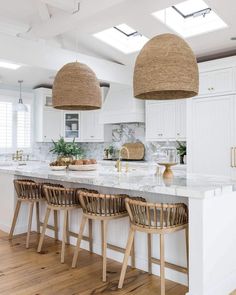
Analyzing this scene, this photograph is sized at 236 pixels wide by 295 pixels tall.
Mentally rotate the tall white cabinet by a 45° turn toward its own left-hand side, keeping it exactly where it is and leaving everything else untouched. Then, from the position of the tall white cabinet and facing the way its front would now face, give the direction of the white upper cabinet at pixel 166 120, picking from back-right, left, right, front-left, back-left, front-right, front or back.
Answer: back-right

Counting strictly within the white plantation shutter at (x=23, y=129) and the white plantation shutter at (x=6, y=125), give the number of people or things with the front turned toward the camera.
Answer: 2

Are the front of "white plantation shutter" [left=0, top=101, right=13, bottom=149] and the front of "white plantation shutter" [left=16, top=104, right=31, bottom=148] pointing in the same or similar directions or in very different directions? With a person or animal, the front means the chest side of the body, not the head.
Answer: same or similar directions

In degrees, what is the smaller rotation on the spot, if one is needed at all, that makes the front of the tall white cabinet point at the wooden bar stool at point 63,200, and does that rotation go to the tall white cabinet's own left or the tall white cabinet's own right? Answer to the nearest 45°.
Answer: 0° — it already faces it

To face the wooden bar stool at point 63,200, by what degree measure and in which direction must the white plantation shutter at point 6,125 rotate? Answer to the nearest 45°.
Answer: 0° — it already faces it

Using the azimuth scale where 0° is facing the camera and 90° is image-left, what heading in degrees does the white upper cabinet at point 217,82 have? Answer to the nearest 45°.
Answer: approximately 45°

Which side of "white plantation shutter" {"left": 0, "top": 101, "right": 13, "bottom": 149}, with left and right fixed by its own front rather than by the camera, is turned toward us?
front

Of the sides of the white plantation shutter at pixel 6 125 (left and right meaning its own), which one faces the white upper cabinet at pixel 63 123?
left

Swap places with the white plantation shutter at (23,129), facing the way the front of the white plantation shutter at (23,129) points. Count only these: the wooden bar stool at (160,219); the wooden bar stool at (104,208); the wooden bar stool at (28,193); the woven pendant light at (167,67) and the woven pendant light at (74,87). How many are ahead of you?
5

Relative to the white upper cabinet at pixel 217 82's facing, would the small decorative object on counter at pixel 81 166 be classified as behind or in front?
in front

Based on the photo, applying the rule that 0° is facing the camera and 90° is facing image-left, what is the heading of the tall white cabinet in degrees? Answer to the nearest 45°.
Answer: approximately 45°

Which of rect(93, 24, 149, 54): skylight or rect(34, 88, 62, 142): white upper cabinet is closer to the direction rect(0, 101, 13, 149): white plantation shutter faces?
the skylight

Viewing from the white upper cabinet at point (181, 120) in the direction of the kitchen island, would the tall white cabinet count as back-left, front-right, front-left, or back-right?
front-left
